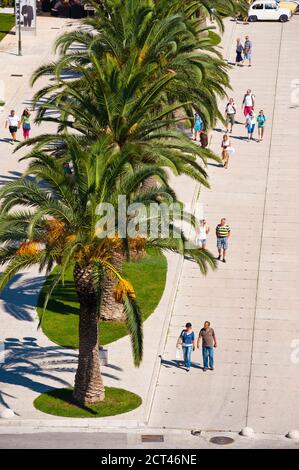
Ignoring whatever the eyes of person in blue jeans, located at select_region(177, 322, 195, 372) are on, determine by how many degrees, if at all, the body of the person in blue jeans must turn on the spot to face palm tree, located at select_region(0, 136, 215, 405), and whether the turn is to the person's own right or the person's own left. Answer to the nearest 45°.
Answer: approximately 45° to the person's own right

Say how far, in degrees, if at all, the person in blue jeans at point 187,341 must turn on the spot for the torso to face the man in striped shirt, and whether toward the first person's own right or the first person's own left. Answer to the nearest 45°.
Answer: approximately 180°

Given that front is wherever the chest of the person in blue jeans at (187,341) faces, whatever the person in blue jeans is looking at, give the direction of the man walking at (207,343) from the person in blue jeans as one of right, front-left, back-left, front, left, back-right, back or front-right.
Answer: left

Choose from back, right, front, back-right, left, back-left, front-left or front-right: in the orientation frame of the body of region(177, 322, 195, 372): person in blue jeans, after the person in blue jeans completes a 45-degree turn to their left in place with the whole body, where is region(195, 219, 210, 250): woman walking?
back-left

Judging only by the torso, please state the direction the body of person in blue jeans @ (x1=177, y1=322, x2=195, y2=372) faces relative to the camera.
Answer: toward the camera

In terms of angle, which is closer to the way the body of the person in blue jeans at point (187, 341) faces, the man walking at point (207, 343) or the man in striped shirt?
the man walking

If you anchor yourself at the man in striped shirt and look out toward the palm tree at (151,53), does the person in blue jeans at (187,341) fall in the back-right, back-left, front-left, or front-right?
back-left
